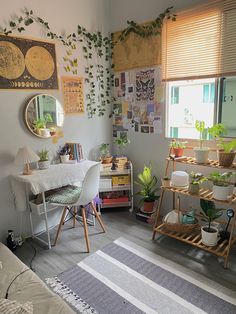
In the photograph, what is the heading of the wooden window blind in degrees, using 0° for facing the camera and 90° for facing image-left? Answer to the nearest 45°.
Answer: approximately 45°

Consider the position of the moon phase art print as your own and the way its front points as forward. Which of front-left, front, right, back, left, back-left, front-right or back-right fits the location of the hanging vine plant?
front-left

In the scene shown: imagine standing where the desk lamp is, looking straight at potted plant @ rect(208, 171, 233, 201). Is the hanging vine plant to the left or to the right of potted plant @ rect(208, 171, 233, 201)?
left

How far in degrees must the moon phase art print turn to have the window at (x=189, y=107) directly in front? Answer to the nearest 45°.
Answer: approximately 45° to its left

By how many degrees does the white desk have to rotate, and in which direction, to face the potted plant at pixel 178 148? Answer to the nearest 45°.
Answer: approximately 45° to its left

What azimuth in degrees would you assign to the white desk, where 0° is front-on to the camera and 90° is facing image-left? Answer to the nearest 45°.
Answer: approximately 315°

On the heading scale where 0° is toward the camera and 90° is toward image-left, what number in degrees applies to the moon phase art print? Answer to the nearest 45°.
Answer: approximately 315°
